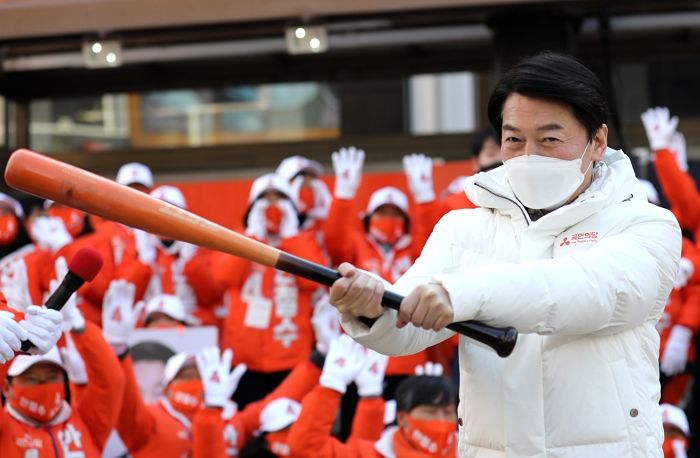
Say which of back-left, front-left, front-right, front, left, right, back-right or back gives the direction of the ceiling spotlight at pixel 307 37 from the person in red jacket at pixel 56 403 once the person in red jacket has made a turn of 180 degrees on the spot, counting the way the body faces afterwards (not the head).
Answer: front-right

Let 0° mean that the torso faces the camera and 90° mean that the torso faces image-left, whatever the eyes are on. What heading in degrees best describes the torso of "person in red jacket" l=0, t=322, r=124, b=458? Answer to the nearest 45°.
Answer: approximately 0°

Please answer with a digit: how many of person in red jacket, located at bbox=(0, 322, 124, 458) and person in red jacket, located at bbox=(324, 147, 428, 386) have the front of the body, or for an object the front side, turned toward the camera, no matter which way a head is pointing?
2

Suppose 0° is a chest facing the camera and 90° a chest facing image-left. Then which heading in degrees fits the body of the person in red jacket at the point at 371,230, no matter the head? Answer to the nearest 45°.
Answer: approximately 0°

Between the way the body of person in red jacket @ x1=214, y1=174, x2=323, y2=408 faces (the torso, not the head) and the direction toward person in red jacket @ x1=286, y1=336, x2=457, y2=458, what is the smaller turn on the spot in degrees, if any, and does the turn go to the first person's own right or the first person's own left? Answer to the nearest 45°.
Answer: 0° — they already face them
